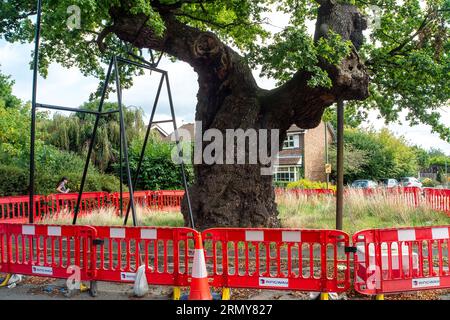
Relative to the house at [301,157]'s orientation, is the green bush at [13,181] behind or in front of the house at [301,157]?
in front

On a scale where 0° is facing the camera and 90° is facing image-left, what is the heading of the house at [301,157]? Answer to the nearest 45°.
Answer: approximately 45°

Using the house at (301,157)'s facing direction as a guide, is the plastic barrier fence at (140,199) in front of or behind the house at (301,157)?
in front

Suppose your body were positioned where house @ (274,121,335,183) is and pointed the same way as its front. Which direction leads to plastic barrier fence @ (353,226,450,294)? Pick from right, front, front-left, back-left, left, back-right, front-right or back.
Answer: front-left

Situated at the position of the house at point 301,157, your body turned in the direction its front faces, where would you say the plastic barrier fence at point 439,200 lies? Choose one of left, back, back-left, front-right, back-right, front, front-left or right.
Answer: front-left
